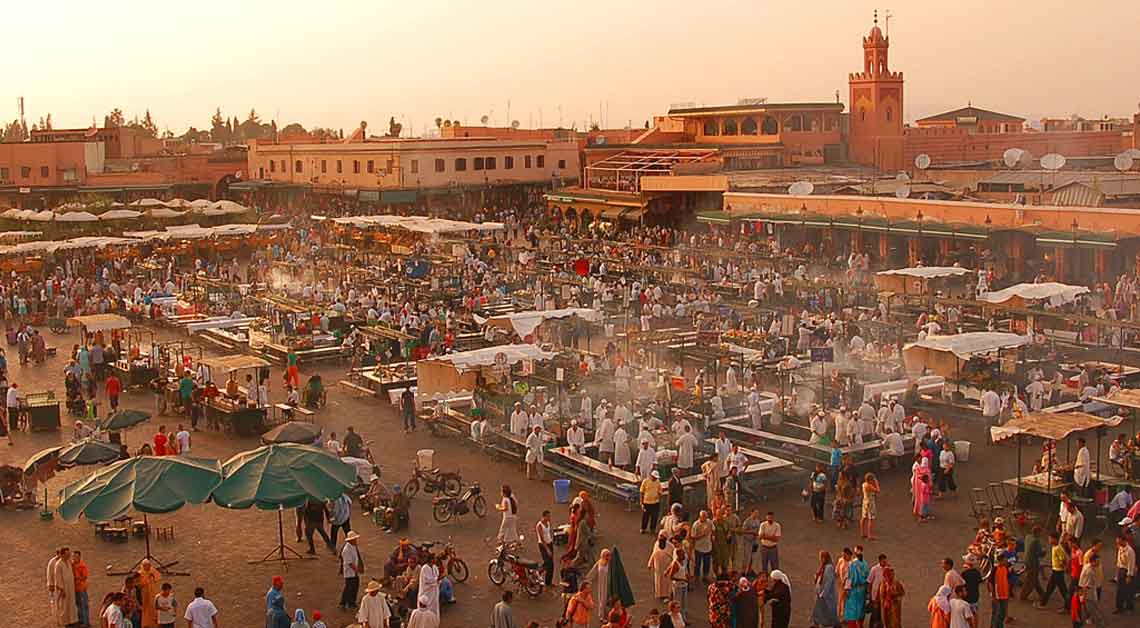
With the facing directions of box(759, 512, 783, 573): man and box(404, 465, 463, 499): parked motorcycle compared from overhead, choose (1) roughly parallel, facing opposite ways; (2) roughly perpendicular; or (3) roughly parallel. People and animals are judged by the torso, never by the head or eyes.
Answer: roughly perpendicular

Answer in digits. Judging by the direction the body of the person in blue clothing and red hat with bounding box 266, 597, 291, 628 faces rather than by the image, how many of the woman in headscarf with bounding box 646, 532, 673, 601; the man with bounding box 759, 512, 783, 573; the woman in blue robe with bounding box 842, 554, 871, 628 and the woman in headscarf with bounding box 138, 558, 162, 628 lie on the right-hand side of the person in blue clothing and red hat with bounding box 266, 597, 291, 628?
3

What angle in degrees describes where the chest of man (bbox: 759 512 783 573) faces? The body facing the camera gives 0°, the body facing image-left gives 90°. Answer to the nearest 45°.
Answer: approximately 0°

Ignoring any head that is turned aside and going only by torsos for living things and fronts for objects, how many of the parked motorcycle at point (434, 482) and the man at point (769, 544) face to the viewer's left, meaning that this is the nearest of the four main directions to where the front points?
1

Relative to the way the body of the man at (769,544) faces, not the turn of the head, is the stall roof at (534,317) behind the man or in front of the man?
behind

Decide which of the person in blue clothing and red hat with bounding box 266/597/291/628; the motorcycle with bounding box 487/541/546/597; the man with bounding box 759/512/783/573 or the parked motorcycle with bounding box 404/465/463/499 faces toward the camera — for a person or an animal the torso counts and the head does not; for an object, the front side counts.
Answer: the man

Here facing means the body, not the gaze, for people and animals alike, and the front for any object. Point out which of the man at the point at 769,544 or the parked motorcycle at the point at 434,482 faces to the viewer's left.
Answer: the parked motorcycle

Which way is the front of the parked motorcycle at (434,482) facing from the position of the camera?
facing to the left of the viewer
